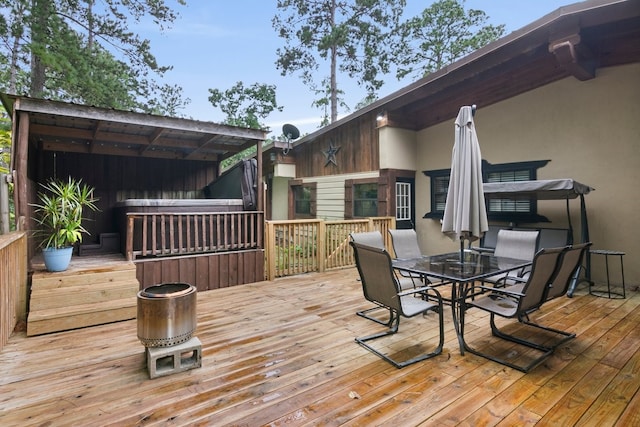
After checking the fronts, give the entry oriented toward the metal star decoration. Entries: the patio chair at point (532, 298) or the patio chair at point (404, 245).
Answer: the patio chair at point (532, 298)

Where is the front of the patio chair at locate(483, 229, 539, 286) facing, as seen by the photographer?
facing the viewer and to the left of the viewer

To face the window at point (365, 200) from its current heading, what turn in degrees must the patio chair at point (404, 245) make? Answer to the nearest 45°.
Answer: approximately 135° to its left

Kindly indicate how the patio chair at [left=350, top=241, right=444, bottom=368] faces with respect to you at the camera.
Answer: facing away from the viewer and to the right of the viewer

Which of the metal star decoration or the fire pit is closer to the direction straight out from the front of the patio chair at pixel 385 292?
the metal star decoration

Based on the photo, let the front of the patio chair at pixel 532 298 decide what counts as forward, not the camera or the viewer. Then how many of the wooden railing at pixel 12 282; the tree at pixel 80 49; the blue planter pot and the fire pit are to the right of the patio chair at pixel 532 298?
0

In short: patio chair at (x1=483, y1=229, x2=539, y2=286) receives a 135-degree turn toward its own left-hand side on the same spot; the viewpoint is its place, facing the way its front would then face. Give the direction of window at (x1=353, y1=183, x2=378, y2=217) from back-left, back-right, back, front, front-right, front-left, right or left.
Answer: back-left

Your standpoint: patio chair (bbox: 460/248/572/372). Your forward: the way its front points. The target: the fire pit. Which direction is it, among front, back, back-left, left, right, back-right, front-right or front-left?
left

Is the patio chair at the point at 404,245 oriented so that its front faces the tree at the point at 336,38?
no

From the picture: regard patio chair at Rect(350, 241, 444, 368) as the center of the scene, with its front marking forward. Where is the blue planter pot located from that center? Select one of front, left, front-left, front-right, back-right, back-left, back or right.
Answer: back-left

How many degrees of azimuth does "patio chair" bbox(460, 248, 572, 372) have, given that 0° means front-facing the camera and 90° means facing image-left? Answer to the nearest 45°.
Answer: approximately 135°

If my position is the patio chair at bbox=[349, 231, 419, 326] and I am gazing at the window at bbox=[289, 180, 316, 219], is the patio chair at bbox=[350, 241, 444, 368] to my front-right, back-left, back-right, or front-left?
back-left

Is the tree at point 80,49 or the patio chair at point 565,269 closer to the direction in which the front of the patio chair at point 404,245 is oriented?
the patio chair

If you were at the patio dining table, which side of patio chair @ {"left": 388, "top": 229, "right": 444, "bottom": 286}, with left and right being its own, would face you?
front

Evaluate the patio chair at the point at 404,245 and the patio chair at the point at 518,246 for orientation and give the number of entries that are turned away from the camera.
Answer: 0

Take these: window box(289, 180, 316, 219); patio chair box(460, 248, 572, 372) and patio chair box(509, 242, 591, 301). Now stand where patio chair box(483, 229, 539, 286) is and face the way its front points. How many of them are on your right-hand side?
1

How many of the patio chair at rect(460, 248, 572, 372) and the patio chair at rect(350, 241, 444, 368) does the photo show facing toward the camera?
0

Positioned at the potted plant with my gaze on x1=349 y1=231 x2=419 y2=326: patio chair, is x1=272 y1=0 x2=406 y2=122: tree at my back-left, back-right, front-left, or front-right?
front-left

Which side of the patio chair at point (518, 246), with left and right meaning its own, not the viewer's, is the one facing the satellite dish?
right

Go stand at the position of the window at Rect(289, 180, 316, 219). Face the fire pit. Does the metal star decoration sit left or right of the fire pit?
left
